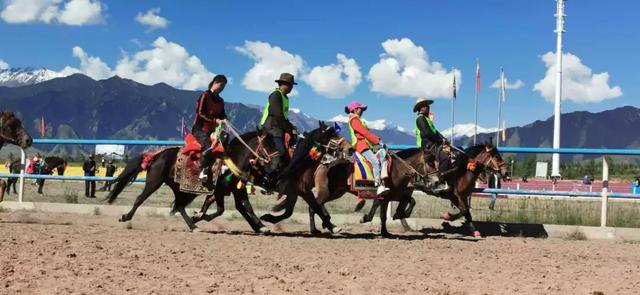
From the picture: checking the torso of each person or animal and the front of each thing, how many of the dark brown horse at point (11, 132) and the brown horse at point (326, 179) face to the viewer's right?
2

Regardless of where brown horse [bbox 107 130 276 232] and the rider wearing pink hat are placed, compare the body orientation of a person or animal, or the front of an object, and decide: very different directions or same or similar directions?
same or similar directions

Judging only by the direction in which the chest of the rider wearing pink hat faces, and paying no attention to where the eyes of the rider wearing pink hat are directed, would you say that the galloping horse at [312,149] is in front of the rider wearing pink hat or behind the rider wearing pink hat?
behind

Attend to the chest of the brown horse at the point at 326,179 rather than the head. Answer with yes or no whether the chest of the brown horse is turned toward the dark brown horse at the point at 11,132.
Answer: no

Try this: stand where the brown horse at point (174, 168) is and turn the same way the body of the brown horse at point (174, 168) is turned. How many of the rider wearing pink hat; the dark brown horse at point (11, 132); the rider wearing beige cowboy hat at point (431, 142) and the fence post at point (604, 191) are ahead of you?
3

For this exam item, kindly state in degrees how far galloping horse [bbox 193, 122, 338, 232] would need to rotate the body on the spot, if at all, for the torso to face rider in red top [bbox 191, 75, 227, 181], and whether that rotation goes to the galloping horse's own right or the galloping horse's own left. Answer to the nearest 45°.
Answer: approximately 180°

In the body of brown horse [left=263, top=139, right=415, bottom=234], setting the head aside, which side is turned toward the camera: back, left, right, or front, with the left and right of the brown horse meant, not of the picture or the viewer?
right

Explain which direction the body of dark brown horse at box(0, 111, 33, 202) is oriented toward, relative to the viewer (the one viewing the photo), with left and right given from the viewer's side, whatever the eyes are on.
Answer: facing to the right of the viewer

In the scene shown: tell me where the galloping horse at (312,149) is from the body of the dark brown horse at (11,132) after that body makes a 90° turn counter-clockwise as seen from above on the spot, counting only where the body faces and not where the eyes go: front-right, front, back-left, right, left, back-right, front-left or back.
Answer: back-right

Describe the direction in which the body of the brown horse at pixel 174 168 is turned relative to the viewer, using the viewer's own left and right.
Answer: facing to the right of the viewer

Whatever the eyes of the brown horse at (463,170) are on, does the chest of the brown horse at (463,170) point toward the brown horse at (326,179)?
no

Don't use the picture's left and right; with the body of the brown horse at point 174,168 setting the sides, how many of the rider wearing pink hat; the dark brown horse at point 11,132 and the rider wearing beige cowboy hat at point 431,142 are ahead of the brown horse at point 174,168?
2

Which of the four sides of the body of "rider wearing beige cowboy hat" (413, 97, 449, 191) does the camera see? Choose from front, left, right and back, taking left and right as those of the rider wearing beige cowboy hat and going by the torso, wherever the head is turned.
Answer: right

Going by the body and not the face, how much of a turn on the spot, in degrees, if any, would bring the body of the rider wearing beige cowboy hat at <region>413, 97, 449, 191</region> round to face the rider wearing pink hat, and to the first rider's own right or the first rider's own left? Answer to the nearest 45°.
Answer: approximately 135° to the first rider's own right

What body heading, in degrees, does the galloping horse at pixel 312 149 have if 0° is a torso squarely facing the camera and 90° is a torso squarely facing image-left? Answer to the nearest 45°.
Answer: approximately 270°

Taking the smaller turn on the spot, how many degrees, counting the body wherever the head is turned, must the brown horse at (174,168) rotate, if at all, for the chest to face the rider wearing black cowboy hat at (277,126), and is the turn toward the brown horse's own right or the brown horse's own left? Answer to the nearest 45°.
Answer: approximately 45° to the brown horse's own right

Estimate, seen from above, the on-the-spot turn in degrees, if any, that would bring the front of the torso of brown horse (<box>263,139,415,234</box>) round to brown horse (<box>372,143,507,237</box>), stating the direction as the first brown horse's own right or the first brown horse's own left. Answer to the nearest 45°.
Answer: approximately 45° to the first brown horse's own left

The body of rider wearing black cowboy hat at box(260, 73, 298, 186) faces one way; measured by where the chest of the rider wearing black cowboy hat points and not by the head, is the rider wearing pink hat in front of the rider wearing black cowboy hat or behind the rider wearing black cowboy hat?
in front

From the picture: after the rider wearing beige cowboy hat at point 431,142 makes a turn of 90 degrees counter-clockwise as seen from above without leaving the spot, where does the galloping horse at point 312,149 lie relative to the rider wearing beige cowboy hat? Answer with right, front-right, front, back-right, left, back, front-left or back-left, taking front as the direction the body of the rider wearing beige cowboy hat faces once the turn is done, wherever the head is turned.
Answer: back-left

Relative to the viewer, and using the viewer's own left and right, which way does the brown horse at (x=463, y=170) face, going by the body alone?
facing to the right of the viewer

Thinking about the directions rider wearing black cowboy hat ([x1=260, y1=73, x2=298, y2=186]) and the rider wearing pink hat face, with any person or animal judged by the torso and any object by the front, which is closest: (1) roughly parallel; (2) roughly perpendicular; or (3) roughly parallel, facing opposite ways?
roughly parallel

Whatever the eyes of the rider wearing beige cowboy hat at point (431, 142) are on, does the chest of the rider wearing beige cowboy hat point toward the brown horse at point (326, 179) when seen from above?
no

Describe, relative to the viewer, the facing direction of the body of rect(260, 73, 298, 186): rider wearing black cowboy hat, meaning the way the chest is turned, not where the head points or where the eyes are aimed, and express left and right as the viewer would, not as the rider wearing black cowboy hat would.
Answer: facing to the right of the viewer
